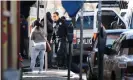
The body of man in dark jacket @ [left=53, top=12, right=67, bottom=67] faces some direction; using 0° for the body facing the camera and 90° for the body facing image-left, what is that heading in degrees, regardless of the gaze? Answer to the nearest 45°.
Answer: approximately 45°
